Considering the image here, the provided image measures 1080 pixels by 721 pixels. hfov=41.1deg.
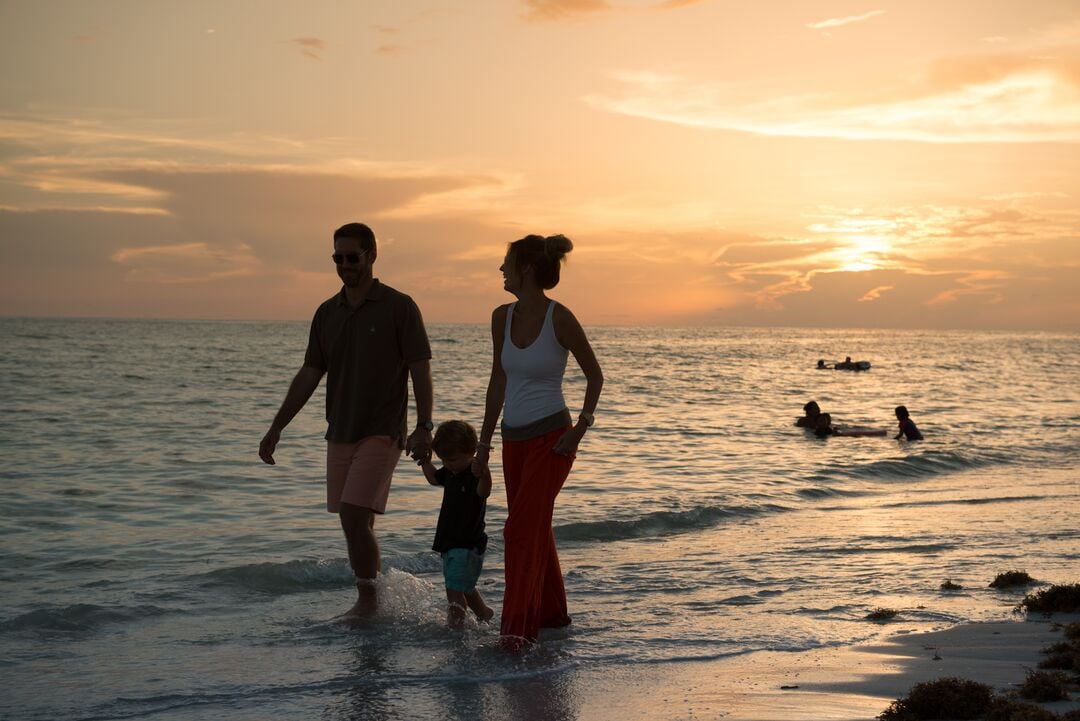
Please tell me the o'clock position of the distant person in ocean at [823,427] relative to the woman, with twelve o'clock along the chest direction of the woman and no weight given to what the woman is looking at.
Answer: The distant person in ocean is roughly at 5 o'clock from the woman.

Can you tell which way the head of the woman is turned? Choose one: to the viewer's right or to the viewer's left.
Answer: to the viewer's left

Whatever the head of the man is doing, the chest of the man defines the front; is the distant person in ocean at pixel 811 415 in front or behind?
behind

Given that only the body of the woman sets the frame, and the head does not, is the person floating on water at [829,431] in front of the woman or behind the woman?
behind

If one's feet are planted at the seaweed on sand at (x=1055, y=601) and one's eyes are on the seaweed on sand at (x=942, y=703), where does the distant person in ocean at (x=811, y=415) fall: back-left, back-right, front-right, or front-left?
back-right

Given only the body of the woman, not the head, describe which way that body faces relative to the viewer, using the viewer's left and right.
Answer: facing the viewer and to the left of the viewer

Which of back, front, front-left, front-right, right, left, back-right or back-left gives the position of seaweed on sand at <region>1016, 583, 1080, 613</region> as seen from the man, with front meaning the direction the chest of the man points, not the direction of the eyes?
back-left

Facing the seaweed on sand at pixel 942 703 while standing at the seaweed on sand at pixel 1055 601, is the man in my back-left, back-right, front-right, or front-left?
front-right

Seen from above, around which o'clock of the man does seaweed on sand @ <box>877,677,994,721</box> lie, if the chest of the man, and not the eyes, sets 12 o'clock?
The seaweed on sand is roughly at 9 o'clock from the man.

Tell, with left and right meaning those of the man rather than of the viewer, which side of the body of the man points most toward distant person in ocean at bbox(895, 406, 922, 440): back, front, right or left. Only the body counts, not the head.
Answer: back

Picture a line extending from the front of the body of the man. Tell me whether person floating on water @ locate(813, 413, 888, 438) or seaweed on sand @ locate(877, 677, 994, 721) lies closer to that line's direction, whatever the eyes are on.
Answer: the seaweed on sand

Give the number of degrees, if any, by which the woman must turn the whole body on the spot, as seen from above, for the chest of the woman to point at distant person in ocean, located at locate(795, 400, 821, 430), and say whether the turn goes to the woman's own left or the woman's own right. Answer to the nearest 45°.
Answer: approximately 135° to the woman's own right

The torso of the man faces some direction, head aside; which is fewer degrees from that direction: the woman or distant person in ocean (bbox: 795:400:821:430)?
the woman

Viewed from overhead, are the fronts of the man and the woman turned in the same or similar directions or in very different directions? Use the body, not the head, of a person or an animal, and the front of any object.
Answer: same or similar directions

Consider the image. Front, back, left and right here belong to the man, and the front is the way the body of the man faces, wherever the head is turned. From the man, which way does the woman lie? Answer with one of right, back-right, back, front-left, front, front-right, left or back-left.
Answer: left
